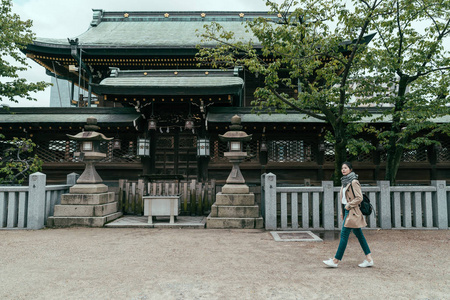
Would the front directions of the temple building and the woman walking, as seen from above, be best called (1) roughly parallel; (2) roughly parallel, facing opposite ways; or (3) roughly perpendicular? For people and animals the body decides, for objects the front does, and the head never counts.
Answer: roughly perpendicular

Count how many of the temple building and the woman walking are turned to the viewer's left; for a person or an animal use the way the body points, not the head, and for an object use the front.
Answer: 1

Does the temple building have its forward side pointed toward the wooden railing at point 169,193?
yes

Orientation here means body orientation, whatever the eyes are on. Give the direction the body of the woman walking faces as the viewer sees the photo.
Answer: to the viewer's left

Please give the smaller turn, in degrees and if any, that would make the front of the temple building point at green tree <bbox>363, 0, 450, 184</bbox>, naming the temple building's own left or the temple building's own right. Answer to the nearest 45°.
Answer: approximately 45° to the temple building's own left

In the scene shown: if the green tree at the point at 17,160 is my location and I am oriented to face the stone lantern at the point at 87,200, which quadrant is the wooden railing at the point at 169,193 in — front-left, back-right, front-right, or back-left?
front-left

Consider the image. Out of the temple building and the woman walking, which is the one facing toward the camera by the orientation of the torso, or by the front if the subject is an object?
the temple building

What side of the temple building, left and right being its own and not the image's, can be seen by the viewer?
front

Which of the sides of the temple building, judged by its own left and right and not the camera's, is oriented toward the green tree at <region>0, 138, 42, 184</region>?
right

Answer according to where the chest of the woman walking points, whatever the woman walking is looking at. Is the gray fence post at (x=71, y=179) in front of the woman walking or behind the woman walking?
in front

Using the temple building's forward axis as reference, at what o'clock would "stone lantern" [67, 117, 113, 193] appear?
The stone lantern is roughly at 1 o'clock from the temple building.
